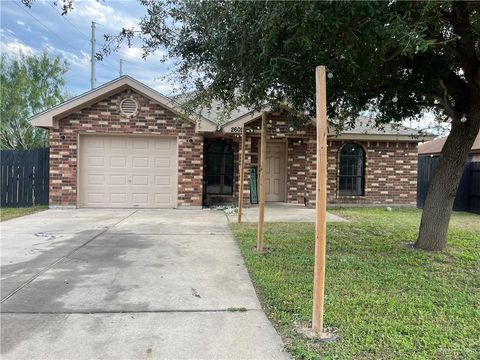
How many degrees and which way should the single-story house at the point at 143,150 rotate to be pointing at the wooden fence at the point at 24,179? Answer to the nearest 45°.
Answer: approximately 90° to its right

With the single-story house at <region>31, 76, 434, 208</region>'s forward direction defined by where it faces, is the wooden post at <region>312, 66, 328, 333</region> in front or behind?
in front

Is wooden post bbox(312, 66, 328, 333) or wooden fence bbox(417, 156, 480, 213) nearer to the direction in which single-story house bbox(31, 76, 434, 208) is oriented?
the wooden post

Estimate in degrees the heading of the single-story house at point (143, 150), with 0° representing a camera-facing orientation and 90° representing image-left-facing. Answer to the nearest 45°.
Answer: approximately 0°

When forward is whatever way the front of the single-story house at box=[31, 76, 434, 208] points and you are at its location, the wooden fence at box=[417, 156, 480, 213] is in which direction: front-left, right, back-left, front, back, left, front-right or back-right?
left
